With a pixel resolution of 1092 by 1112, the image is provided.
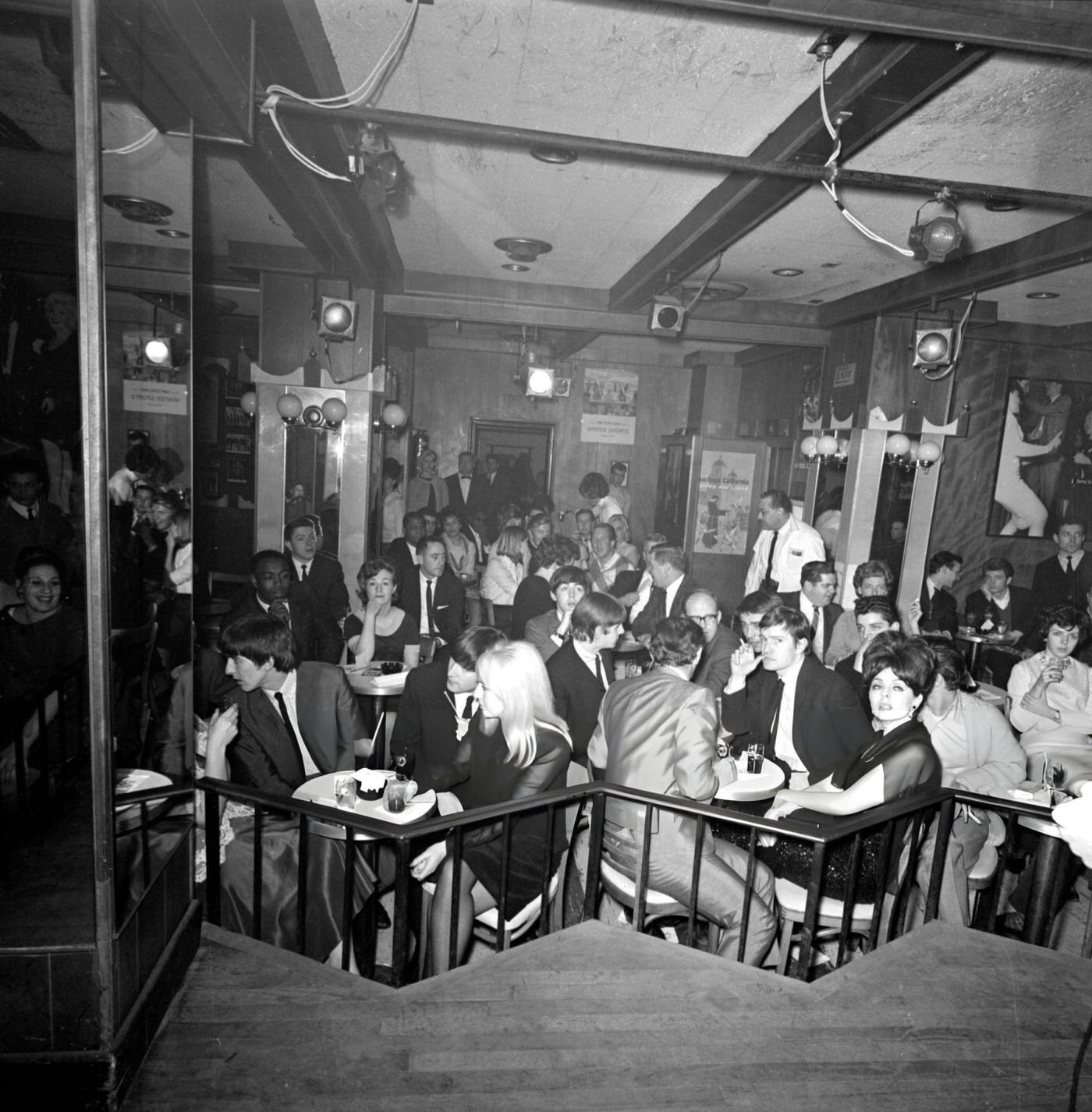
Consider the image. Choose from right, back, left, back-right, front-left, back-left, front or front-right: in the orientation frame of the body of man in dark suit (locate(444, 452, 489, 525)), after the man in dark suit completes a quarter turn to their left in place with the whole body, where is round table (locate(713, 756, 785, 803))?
right

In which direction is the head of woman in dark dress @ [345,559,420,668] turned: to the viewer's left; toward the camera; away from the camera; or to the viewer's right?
toward the camera

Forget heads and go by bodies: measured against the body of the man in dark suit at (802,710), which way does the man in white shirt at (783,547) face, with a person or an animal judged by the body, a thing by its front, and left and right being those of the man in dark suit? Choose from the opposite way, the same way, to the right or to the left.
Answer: the same way

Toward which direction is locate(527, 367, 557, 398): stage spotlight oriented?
toward the camera

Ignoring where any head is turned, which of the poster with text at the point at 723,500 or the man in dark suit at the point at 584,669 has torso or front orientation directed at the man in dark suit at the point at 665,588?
the poster with text

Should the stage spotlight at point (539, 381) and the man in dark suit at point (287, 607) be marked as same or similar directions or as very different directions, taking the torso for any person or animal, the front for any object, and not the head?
same or similar directions

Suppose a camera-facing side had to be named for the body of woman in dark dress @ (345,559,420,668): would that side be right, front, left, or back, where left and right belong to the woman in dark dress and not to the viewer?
front

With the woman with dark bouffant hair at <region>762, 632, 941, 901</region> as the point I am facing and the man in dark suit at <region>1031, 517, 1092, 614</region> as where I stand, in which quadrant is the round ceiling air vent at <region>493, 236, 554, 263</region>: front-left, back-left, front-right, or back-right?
front-right

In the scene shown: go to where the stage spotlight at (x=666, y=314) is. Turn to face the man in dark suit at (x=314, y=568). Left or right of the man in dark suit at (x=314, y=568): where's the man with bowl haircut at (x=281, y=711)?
left

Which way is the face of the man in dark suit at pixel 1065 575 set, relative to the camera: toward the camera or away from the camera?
toward the camera

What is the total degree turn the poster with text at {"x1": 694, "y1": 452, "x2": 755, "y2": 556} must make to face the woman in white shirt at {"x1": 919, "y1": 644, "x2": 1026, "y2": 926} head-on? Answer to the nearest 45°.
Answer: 0° — it already faces them

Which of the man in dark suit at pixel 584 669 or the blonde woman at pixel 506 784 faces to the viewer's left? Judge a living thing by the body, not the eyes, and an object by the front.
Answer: the blonde woman

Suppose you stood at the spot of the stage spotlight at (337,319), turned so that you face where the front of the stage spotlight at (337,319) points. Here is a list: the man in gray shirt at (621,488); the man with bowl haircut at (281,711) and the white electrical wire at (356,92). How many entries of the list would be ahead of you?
2

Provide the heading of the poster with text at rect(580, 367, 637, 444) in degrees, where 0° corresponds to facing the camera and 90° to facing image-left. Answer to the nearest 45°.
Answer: approximately 0°

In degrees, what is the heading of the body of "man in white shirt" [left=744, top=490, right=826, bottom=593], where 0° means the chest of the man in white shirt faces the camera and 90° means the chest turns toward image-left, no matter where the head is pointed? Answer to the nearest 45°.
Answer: approximately 45°

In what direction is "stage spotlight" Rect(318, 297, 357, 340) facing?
toward the camera

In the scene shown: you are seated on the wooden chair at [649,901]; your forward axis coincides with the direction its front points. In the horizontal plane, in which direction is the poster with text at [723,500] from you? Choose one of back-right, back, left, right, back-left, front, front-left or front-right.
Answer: front-left

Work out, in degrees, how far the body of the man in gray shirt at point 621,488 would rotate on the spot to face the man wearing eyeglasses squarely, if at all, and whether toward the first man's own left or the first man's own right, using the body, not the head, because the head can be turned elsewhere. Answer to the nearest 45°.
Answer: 0° — they already face them

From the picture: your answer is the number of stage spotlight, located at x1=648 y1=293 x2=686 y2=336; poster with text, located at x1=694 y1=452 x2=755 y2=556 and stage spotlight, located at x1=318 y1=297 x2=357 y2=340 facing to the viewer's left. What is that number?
0

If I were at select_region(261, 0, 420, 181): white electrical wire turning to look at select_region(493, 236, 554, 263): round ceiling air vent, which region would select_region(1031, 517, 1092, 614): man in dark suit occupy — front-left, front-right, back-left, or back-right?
front-right
